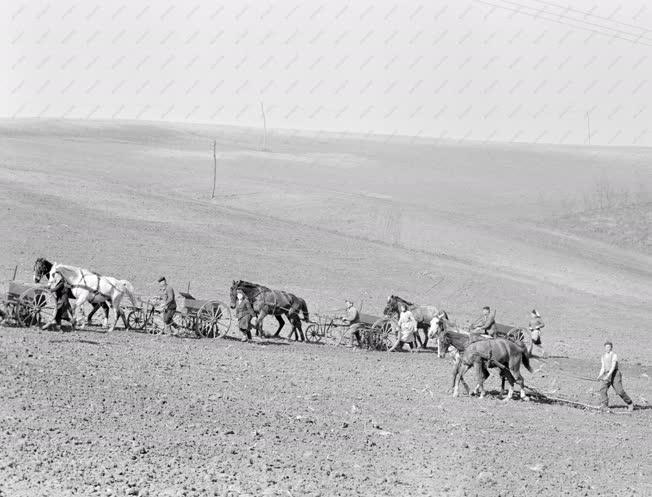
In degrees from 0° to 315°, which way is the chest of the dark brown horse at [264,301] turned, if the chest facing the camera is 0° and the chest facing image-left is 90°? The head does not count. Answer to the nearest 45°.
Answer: approximately 90°

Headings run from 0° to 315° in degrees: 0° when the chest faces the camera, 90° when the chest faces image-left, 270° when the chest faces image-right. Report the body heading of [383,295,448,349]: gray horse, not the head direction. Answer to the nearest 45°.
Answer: approximately 90°

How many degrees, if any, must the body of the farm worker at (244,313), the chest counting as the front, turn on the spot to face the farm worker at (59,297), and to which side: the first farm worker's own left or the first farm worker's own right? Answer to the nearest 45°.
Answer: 0° — they already face them

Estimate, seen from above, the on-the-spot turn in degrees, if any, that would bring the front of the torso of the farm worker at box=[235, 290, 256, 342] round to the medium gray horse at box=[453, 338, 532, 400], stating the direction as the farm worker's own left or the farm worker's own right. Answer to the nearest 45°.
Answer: approximately 90° to the farm worker's own left

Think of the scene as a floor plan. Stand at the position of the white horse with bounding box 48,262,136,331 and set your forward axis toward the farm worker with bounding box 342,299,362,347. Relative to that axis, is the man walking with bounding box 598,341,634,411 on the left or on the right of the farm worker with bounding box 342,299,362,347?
right

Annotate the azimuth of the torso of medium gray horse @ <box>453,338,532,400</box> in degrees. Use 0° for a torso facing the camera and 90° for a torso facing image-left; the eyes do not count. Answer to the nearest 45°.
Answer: approximately 90°

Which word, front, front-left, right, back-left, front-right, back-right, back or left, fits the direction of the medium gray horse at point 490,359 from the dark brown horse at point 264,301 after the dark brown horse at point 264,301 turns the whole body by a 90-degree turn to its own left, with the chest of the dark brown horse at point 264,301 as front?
front-left

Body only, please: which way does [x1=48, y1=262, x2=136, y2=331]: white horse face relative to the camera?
to the viewer's left

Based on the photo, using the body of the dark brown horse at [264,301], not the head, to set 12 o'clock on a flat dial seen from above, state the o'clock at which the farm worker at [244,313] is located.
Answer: The farm worker is roughly at 10 o'clock from the dark brown horse.

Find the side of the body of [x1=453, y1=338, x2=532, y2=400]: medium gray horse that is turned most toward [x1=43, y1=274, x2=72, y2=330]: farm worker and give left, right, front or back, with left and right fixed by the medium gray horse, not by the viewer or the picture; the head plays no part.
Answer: front

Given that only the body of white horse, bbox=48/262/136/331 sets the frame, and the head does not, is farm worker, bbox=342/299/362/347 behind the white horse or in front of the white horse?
behind

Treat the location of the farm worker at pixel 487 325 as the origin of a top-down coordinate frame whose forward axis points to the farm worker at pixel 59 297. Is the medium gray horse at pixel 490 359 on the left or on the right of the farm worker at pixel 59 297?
left

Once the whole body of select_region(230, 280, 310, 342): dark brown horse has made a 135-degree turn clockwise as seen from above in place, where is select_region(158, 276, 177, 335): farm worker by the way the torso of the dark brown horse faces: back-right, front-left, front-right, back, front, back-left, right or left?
back
